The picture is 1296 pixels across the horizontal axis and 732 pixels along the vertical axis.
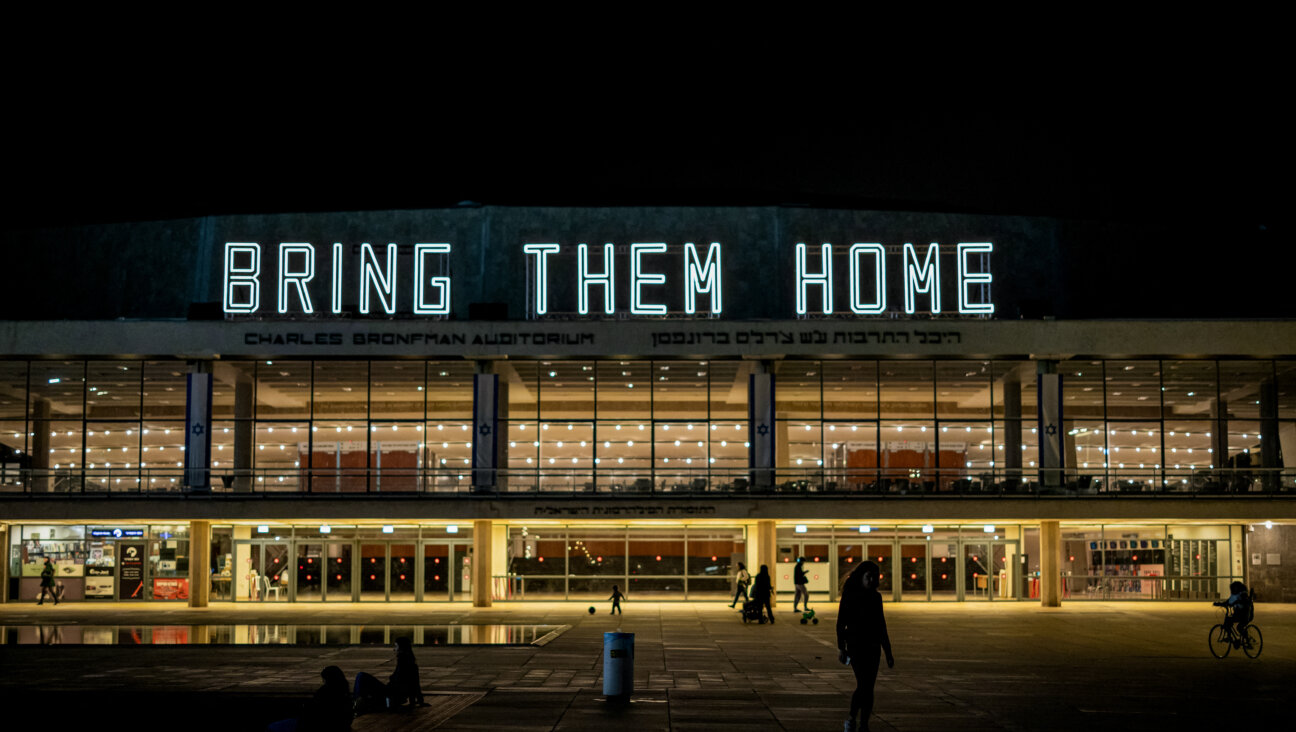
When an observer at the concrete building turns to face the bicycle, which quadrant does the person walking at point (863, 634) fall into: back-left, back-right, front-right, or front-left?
front-right

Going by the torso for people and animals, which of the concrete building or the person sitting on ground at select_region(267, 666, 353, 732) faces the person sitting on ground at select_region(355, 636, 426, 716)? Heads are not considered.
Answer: the concrete building

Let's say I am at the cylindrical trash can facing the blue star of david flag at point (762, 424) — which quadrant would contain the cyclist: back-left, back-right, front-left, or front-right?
front-right

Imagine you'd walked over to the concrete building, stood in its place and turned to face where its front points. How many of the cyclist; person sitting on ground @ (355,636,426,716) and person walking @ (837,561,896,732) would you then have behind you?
0

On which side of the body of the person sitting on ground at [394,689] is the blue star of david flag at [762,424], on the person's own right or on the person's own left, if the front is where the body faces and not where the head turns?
on the person's own right

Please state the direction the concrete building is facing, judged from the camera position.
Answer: facing the viewer

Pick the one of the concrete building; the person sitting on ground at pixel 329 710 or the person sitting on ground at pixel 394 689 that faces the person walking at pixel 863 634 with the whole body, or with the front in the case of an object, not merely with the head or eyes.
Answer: the concrete building
